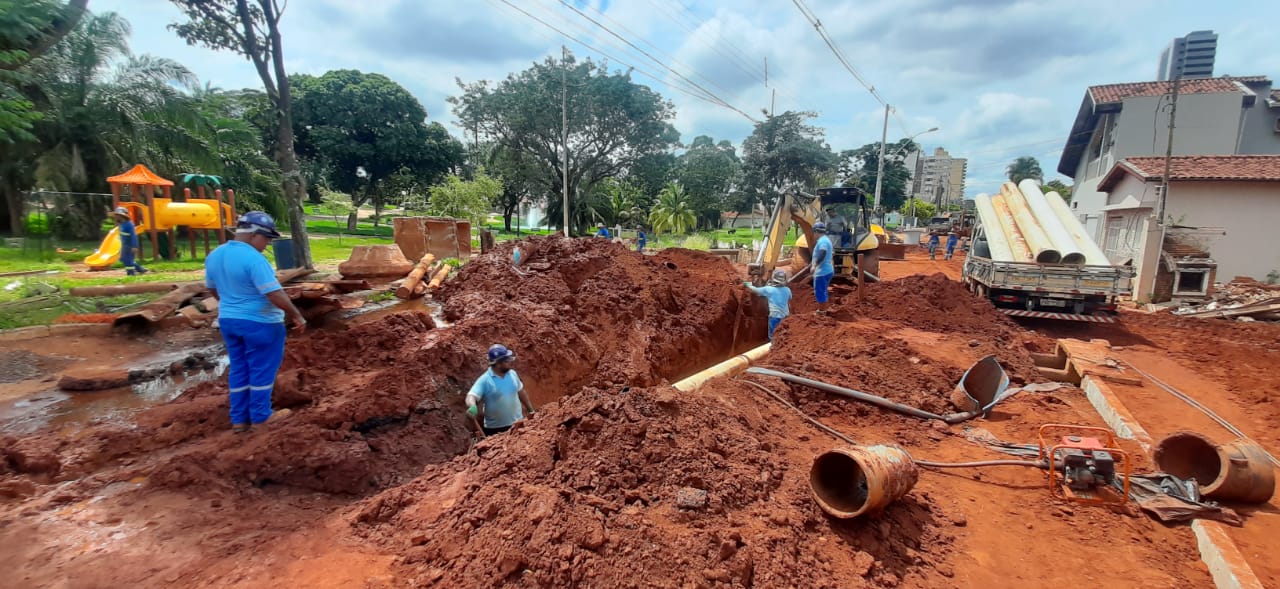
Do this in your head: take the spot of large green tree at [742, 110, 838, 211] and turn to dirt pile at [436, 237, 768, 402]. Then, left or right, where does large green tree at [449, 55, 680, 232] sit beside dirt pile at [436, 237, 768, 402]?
right

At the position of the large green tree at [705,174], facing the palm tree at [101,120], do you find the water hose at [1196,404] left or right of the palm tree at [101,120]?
left

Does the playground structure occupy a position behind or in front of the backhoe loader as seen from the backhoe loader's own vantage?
behind

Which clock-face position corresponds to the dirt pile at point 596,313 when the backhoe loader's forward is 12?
The dirt pile is roughly at 6 o'clock from the backhoe loader.

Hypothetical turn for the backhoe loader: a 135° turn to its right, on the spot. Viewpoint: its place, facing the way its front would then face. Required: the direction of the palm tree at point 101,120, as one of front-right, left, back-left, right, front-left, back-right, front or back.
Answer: right

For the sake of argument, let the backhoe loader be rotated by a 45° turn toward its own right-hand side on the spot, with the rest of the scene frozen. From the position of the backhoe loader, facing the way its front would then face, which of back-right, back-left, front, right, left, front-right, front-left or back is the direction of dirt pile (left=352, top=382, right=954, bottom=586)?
right

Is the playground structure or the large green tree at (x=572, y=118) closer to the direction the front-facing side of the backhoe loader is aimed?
the large green tree

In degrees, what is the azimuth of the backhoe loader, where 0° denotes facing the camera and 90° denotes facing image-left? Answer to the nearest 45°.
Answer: approximately 225°

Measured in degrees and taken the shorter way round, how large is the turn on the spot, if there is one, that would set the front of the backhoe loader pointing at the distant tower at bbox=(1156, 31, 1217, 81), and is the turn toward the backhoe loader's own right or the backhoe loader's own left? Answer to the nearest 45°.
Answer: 0° — it already faces it

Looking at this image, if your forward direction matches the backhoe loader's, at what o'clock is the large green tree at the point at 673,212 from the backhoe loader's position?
The large green tree is roughly at 10 o'clock from the backhoe loader.

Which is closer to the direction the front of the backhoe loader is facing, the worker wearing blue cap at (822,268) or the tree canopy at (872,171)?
the tree canopy

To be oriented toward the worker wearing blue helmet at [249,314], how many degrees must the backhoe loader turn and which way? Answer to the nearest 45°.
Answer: approximately 180°

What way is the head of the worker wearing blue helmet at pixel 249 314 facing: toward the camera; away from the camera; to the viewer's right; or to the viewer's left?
to the viewer's right

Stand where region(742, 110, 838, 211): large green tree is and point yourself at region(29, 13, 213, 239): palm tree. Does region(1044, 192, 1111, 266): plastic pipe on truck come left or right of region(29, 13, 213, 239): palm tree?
left

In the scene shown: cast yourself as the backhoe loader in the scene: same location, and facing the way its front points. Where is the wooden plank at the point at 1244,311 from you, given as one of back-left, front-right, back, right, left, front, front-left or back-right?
back-right
